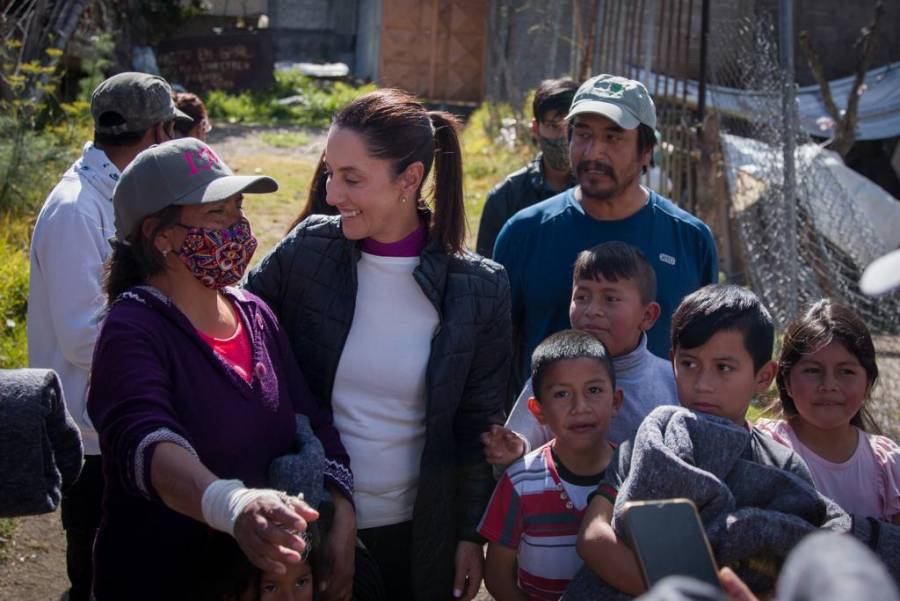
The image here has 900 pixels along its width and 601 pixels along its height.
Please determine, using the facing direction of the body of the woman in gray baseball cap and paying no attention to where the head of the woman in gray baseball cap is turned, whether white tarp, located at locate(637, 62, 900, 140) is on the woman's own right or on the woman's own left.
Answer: on the woman's own left

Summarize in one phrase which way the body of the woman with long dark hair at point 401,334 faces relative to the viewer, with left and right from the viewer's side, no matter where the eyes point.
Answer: facing the viewer and to the left of the viewer

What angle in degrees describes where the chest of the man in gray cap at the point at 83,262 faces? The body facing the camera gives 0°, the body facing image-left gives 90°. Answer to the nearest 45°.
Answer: approximately 225°

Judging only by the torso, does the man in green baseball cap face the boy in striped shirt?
yes

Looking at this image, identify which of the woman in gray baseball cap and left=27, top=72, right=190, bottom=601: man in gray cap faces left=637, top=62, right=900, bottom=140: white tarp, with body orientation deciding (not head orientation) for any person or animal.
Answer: the man in gray cap

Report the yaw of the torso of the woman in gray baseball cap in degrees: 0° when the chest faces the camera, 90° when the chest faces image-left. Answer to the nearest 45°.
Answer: approximately 315°

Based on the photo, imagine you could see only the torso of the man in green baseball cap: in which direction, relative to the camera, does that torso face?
toward the camera

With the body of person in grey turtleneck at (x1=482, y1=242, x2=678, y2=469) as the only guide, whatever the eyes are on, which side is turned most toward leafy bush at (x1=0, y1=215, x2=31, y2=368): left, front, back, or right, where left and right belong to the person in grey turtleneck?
right

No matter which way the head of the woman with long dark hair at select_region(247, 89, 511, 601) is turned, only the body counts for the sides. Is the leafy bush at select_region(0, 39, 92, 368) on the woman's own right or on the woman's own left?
on the woman's own right

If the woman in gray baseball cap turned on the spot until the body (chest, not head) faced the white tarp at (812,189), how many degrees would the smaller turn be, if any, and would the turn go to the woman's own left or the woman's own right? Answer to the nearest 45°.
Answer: approximately 90° to the woman's own left

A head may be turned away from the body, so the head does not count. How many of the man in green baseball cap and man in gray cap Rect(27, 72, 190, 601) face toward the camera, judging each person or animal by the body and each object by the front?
1

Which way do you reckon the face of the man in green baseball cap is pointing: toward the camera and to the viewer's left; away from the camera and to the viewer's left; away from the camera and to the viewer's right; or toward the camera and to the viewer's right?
toward the camera and to the viewer's left

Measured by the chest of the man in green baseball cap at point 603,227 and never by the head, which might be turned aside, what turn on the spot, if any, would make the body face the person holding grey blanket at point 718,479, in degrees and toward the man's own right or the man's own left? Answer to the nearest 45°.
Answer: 0° — they already face them
